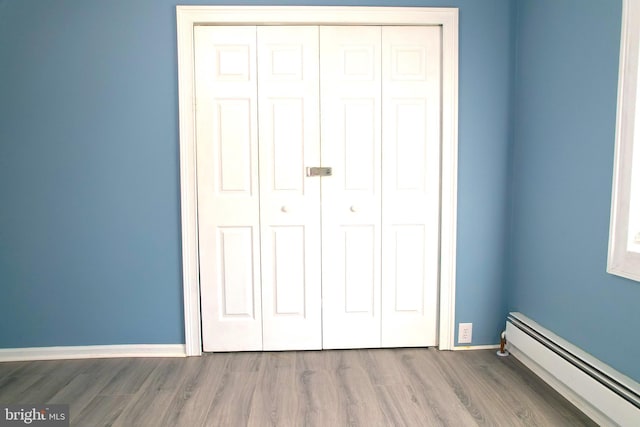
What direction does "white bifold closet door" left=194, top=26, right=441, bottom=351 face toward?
toward the camera

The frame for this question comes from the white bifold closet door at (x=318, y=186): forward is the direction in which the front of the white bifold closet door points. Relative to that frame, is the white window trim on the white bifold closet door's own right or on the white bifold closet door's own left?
on the white bifold closet door's own left

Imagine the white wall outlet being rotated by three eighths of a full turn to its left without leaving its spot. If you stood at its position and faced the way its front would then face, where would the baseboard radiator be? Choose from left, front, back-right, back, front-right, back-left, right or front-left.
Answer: right

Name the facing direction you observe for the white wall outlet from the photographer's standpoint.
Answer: facing the viewer

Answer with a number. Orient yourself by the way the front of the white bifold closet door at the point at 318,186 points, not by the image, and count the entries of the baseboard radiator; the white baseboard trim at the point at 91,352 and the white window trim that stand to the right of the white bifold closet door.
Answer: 1

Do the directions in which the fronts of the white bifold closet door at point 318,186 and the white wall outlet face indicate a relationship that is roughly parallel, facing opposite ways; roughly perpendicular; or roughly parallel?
roughly parallel

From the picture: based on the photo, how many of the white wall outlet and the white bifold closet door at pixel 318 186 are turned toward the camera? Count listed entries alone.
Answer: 2

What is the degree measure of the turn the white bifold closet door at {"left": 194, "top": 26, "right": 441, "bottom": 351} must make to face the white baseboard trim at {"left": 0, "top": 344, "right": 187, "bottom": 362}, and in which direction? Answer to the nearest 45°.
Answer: approximately 90° to its right

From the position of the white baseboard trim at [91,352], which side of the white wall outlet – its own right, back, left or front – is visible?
right
